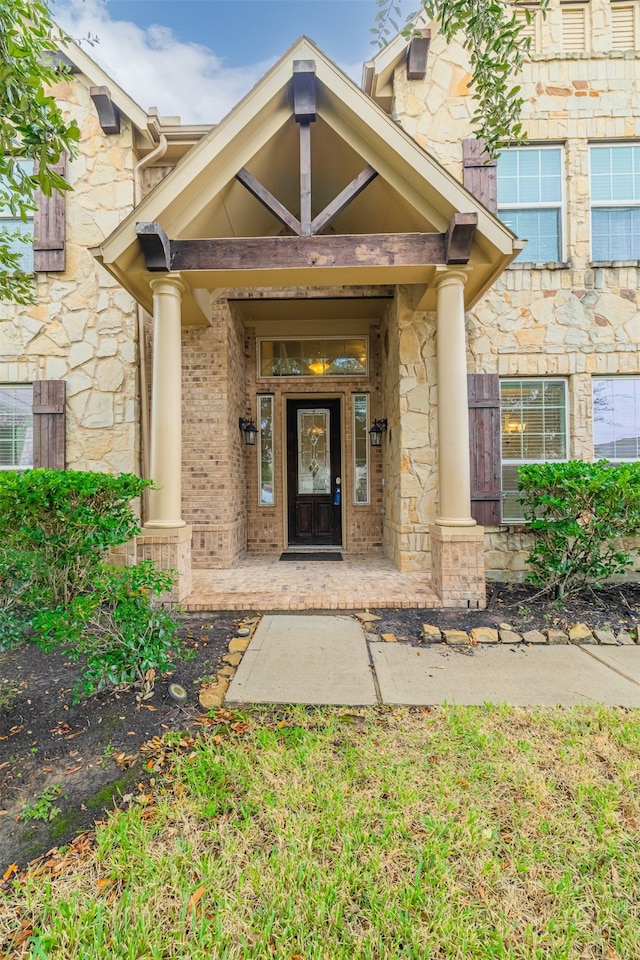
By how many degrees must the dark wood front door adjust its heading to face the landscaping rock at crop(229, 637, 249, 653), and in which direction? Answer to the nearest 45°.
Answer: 0° — it already faces it

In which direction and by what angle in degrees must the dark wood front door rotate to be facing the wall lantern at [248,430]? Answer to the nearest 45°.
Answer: approximately 45° to its right

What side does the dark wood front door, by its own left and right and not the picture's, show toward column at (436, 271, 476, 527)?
front

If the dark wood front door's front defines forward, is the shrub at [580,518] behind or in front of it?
in front

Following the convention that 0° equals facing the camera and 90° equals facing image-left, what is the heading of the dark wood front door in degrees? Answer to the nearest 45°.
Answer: approximately 0°

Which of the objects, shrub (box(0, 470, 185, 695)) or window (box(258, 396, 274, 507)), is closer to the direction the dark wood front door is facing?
the shrub

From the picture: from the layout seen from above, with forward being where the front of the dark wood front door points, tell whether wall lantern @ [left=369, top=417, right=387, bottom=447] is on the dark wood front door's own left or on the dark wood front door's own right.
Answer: on the dark wood front door's own left

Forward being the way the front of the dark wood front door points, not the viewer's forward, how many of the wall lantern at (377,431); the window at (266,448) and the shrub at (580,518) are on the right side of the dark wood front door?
1

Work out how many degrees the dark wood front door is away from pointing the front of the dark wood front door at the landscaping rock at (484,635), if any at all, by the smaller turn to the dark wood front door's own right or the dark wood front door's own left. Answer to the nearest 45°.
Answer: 0° — it already faces it

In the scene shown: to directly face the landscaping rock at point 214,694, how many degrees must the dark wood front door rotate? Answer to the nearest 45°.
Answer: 0° — it already faces it
